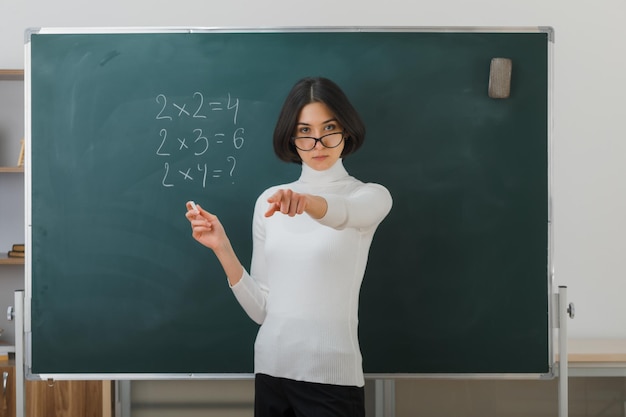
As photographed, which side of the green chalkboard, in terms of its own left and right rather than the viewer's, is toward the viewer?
front

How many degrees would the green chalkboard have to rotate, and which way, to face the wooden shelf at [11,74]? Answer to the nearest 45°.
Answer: approximately 135° to its right

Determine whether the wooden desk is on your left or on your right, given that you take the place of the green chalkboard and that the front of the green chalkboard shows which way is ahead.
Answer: on your left

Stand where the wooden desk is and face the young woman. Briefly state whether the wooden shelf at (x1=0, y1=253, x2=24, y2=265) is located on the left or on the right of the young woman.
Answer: right

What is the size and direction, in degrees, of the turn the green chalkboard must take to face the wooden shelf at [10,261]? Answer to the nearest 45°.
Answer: approximately 135° to its right
